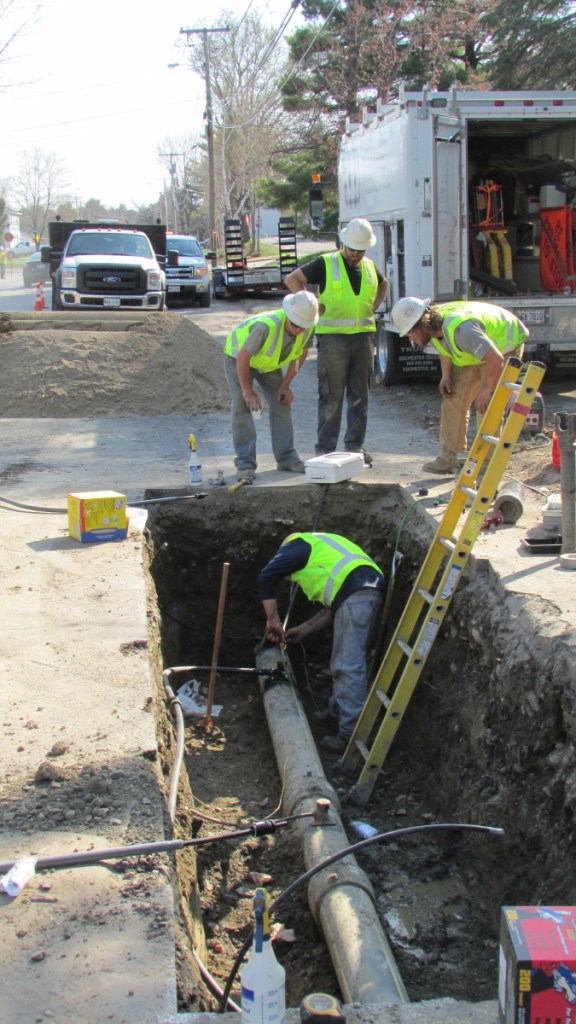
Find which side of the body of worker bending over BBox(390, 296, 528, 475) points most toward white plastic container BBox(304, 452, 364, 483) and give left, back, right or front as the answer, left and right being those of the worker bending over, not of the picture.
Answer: front

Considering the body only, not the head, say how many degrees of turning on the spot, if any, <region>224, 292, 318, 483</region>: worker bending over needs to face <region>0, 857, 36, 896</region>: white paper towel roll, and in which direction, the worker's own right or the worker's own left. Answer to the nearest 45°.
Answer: approximately 45° to the worker's own right

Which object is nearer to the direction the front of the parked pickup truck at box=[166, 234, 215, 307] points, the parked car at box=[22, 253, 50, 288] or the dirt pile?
the dirt pile

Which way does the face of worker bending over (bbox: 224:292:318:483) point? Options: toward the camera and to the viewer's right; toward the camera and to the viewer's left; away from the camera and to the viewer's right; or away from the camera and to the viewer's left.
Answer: toward the camera and to the viewer's right

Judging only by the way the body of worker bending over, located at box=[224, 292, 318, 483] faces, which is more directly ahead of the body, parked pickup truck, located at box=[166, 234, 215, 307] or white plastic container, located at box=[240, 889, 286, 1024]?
the white plastic container

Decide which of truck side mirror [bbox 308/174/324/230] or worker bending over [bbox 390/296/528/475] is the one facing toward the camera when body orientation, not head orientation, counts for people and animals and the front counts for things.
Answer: the truck side mirror

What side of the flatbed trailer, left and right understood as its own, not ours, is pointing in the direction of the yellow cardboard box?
back

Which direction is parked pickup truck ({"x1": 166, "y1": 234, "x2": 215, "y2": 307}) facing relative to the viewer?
toward the camera

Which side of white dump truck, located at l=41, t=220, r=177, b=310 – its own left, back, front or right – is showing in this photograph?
front

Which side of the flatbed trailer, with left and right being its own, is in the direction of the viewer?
back

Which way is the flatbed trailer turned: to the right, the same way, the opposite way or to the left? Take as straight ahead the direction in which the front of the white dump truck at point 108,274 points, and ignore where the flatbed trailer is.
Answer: the opposite way

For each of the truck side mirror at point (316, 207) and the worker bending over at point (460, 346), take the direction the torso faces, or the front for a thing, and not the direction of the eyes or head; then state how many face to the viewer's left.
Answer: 1

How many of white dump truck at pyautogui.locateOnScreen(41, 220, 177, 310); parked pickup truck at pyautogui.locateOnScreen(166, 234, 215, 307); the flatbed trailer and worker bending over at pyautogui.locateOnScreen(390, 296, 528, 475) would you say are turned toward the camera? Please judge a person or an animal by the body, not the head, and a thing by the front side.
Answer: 2

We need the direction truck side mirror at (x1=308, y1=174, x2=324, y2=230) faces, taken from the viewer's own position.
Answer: facing the viewer

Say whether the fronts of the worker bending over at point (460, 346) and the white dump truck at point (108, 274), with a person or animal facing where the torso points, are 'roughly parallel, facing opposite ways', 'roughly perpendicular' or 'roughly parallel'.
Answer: roughly perpendicular
